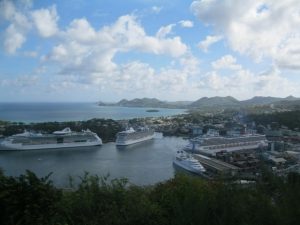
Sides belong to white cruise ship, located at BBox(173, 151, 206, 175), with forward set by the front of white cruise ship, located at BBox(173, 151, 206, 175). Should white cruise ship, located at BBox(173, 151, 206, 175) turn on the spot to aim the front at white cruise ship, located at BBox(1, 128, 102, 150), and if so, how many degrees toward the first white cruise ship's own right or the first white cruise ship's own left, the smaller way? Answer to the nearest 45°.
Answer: approximately 180°

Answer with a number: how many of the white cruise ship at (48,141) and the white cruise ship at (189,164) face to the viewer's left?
1

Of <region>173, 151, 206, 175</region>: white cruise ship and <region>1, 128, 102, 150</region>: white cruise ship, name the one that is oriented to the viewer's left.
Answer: <region>1, 128, 102, 150</region>: white cruise ship

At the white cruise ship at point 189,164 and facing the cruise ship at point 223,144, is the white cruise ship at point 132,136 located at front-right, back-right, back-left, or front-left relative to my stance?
front-left

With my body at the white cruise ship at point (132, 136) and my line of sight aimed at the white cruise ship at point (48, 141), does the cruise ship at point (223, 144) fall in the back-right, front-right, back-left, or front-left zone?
back-left

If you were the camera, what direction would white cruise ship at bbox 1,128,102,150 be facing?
facing to the left of the viewer

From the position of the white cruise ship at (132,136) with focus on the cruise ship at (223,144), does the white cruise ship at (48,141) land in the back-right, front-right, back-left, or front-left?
back-right

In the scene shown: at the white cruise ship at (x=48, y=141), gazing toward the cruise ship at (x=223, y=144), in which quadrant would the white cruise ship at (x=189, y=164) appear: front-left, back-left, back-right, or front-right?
front-right

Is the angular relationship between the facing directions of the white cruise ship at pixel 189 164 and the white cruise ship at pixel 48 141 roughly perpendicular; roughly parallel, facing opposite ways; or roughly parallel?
roughly perpendicular

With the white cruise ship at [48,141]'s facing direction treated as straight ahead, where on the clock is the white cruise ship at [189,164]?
the white cruise ship at [189,164] is roughly at 8 o'clock from the white cruise ship at [48,141].

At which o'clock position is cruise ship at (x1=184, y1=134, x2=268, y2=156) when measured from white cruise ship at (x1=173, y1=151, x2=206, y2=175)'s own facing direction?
The cruise ship is roughly at 8 o'clock from the white cruise ship.

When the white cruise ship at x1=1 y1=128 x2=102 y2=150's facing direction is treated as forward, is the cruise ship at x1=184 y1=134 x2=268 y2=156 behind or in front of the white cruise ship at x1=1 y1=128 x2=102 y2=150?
behind

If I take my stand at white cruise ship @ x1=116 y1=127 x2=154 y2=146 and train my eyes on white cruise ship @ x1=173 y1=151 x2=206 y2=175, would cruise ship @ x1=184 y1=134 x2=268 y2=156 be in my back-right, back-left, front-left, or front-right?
front-left
